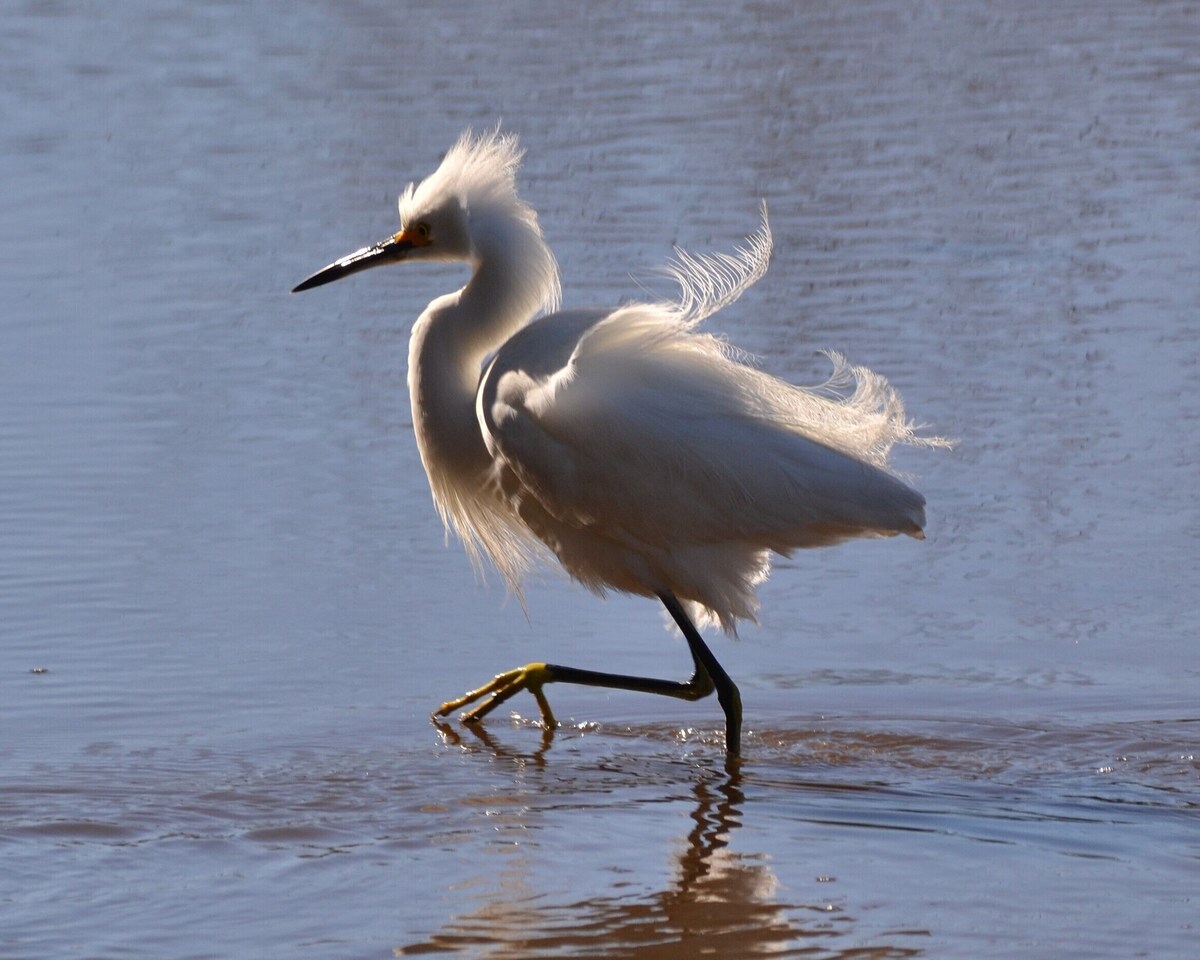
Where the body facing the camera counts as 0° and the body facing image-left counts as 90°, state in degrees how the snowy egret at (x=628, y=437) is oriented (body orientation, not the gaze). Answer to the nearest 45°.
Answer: approximately 90°
